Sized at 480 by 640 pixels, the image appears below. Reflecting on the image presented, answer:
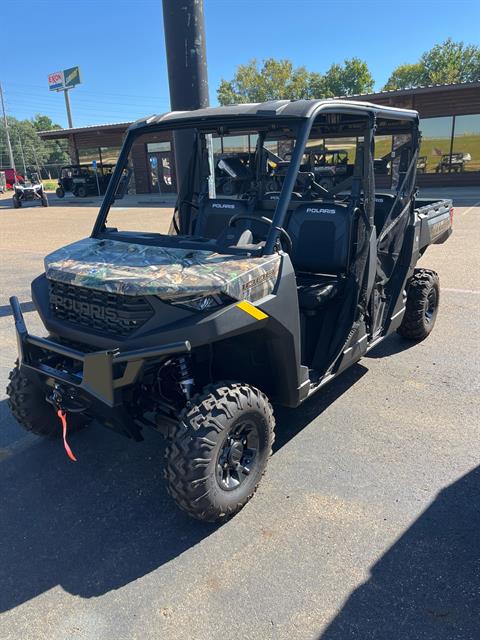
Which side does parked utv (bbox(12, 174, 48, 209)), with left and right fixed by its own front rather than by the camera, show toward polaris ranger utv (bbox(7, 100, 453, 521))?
front

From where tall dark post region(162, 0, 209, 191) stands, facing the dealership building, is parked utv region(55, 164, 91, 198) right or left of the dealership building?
left

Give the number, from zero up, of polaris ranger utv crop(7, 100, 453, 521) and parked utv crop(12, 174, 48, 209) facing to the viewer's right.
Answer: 0

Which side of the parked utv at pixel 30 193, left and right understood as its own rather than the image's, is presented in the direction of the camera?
front

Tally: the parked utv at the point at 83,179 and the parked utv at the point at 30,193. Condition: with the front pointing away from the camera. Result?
0

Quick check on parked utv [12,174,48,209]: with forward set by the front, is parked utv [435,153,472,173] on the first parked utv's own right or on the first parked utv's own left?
on the first parked utv's own left

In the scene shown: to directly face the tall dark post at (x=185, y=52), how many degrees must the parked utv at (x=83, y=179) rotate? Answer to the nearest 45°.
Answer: approximately 45° to its left

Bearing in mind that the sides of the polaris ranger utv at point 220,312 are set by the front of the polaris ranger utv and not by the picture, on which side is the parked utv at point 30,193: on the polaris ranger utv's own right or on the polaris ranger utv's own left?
on the polaris ranger utv's own right

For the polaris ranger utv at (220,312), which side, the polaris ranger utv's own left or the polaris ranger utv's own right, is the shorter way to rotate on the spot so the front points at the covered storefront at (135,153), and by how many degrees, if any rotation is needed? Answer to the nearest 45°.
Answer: approximately 135° to the polaris ranger utv's own right

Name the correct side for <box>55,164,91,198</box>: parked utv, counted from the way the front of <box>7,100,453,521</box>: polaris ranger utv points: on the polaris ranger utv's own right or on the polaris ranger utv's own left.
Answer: on the polaris ranger utv's own right

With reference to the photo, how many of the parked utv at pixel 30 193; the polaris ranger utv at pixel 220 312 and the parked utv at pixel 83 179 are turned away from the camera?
0

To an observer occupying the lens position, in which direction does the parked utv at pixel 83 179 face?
facing the viewer and to the left of the viewer

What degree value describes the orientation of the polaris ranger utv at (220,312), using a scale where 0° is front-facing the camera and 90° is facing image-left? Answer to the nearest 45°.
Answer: approximately 45°

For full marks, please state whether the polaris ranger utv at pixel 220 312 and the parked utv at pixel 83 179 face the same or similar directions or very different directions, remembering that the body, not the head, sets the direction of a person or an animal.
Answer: same or similar directions

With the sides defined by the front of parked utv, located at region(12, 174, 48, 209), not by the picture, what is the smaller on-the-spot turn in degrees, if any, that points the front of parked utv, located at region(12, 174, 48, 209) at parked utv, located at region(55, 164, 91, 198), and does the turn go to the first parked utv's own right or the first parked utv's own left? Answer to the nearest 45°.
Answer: approximately 135° to the first parked utv's own left

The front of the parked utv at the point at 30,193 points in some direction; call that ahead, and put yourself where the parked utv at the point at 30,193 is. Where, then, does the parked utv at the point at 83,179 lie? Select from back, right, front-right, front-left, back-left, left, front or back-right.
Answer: back-left
